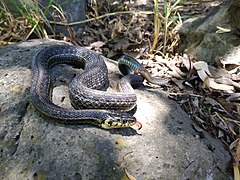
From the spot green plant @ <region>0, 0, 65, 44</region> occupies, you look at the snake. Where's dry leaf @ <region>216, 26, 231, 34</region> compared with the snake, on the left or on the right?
left

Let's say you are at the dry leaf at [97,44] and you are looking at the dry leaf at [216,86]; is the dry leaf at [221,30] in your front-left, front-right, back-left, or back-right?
front-left

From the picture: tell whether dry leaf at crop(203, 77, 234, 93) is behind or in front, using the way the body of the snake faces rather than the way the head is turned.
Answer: in front

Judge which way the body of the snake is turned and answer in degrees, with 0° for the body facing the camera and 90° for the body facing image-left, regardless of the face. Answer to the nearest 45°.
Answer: approximately 270°

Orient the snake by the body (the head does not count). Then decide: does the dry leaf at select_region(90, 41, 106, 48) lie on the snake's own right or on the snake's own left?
on the snake's own left

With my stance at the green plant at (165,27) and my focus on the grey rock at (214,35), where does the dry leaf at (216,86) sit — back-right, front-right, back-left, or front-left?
front-right
